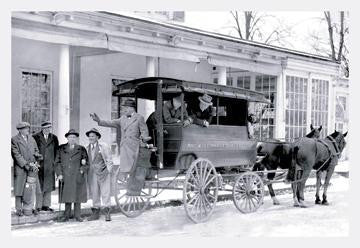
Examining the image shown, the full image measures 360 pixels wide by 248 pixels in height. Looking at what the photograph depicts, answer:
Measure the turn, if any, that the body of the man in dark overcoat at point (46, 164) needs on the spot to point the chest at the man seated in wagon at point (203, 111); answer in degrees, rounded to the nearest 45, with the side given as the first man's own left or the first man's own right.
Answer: approximately 90° to the first man's own left

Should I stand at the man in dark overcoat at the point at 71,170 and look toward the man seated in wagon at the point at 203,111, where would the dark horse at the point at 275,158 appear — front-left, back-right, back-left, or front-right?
front-left

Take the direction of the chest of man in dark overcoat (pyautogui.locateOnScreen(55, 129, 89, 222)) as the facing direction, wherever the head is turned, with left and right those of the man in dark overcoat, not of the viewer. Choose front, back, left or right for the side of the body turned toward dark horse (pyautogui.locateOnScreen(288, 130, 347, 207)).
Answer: left

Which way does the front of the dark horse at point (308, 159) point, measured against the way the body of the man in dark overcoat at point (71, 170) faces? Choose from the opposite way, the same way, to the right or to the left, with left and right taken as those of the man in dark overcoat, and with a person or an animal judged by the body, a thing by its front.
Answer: to the left

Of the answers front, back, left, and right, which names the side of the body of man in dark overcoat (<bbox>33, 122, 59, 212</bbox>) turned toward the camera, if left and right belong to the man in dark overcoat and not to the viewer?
front

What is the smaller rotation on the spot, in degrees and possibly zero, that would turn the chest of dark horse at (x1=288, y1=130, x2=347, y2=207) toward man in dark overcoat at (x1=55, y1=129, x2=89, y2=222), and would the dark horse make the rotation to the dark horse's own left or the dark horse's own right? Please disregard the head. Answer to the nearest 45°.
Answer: approximately 180°

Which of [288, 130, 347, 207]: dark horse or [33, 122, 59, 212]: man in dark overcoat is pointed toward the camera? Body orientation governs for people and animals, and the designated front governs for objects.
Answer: the man in dark overcoat

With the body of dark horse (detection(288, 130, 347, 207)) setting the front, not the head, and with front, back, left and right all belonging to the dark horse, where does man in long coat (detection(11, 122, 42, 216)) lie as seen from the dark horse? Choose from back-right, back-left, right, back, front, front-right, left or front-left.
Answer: back

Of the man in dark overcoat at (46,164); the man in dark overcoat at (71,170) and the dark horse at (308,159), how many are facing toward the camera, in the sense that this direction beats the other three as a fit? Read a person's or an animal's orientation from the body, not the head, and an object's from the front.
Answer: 2

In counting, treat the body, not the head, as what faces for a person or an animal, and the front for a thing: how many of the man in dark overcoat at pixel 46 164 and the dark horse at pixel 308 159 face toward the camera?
1

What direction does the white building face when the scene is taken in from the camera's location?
facing the viewer and to the right of the viewer

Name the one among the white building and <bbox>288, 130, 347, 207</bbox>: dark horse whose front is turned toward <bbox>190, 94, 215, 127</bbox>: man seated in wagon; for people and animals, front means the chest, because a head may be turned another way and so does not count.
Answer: the white building

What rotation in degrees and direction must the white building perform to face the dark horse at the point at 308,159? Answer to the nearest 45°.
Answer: approximately 45° to its left

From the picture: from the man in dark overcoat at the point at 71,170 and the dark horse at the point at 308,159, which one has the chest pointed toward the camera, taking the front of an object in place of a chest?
the man in dark overcoat

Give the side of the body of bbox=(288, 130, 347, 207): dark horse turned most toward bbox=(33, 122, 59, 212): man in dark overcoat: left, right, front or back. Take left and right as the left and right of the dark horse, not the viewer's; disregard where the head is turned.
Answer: back

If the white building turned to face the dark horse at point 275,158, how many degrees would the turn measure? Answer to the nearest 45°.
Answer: approximately 45° to its left

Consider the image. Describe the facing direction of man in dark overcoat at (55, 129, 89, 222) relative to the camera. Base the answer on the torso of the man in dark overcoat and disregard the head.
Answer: toward the camera
